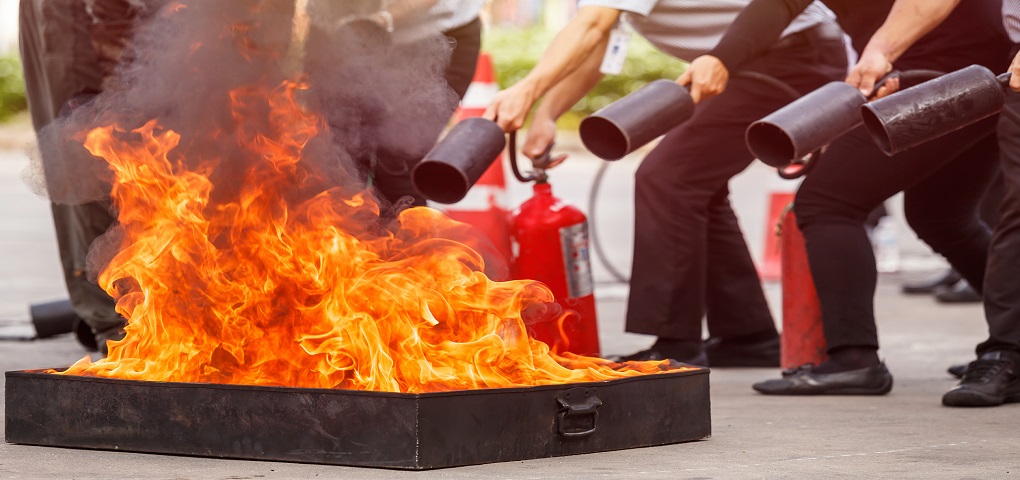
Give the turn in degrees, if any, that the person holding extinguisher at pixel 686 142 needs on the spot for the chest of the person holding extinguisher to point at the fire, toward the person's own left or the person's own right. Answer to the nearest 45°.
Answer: approximately 45° to the person's own left

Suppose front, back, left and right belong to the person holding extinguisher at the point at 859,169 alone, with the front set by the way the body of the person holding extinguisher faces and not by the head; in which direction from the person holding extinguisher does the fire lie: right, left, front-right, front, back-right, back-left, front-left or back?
front-left

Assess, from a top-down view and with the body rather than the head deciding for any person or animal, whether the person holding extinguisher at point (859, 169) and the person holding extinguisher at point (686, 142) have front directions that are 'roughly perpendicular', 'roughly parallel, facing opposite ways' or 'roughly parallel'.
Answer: roughly parallel

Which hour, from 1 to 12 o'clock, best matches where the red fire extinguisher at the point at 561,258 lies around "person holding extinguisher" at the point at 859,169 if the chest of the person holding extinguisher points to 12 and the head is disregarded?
The red fire extinguisher is roughly at 12 o'clock from the person holding extinguisher.

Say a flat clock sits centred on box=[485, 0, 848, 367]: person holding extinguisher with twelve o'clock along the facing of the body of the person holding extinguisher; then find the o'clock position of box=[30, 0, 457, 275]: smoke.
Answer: The smoke is roughly at 11 o'clock from the person holding extinguisher.

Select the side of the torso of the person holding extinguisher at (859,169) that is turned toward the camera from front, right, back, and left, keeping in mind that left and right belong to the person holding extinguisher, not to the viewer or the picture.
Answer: left

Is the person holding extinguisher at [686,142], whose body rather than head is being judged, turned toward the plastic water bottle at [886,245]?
no

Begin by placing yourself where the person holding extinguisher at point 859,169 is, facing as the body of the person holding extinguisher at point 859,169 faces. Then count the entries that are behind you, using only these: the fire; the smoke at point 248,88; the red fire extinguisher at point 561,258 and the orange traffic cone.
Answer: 0

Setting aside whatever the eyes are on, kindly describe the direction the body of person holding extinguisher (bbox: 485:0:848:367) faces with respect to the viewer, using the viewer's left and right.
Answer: facing to the left of the viewer

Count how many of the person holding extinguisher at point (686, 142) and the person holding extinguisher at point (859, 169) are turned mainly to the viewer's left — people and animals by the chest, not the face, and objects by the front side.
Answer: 2

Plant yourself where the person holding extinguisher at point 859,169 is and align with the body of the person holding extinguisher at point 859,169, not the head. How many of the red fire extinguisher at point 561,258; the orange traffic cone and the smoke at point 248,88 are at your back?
0

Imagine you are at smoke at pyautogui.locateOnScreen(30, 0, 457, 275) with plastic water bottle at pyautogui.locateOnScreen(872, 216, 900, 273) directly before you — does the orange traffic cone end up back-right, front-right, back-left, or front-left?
front-left
